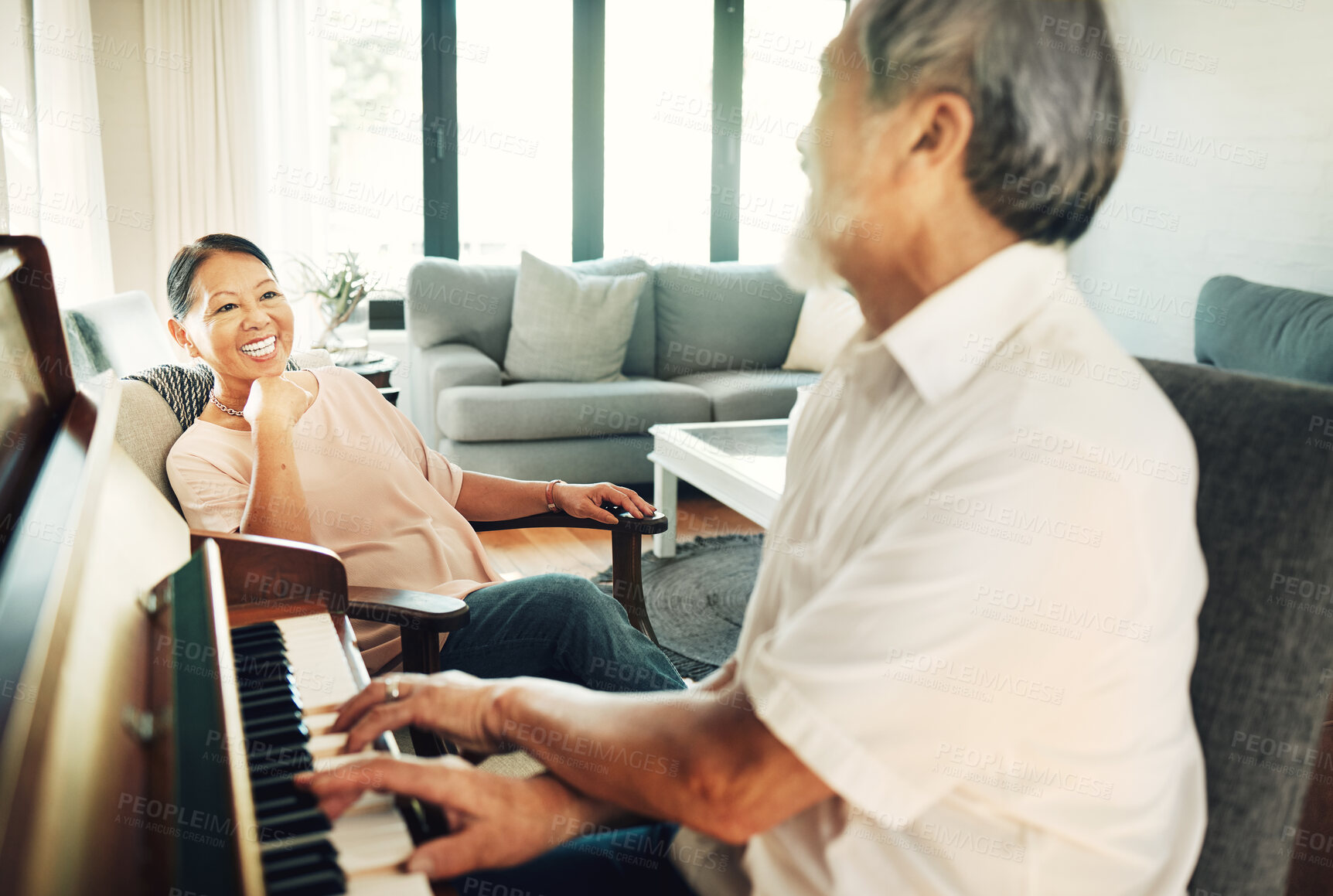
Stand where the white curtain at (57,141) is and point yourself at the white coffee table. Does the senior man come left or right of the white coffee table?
right

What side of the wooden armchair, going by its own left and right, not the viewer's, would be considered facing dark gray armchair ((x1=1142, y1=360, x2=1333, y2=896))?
front

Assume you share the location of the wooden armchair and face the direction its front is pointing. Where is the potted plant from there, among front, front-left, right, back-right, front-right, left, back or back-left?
back-left

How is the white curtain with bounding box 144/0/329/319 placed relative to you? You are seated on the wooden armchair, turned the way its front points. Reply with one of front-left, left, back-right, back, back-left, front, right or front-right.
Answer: back-left

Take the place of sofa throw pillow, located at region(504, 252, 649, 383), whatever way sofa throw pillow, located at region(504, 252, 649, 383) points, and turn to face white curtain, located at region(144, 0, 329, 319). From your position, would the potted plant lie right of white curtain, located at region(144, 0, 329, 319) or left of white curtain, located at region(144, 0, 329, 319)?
left

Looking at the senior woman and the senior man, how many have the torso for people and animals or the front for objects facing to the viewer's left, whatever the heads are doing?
1

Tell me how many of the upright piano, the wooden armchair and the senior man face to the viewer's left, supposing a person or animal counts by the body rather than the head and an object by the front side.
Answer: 1

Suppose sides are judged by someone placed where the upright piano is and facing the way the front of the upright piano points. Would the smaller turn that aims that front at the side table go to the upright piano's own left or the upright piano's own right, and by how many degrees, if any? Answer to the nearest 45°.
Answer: approximately 90° to the upright piano's own left

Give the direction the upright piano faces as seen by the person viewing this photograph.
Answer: facing to the right of the viewer

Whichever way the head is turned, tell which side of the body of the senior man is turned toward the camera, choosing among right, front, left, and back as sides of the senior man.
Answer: left

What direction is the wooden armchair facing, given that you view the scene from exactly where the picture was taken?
facing the viewer and to the right of the viewer

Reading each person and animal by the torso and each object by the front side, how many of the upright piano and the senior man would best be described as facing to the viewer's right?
1

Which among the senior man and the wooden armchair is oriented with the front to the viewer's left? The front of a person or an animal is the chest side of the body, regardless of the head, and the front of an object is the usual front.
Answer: the senior man

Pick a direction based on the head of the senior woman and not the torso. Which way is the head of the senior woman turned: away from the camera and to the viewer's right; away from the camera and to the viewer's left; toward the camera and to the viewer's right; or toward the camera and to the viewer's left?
toward the camera and to the viewer's right

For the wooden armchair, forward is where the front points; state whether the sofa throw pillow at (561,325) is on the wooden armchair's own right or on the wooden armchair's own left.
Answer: on the wooden armchair's own left
